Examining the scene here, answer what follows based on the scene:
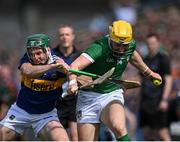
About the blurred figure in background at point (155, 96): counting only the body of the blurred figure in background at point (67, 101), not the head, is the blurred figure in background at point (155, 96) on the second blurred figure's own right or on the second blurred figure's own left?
on the second blurred figure's own left

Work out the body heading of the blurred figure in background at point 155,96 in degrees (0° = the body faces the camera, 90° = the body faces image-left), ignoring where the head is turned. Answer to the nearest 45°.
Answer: approximately 45°

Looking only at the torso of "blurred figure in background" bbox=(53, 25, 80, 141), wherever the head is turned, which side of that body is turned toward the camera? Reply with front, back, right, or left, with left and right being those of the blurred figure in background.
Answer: front

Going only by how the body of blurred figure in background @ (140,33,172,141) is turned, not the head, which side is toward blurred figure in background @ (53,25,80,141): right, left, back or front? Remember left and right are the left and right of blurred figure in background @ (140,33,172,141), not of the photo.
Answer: front
